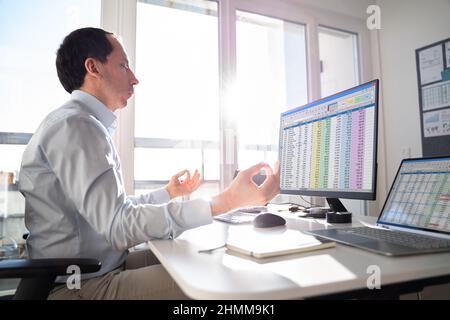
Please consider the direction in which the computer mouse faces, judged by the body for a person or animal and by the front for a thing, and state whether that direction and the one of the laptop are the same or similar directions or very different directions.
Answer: very different directions

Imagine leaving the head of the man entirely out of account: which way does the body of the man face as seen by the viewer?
to the viewer's right

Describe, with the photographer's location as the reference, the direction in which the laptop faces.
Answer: facing the viewer and to the left of the viewer

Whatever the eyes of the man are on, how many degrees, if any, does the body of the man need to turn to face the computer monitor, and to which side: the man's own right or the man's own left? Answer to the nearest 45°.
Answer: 0° — they already face it

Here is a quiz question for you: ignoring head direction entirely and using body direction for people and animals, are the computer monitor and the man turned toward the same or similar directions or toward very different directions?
very different directions

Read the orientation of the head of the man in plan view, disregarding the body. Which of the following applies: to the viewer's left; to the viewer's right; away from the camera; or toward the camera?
to the viewer's right

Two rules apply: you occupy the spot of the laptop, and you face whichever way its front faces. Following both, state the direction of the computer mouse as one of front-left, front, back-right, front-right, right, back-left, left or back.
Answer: front-right

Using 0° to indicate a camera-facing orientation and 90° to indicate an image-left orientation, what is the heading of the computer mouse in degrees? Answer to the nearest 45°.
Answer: approximately 270°
